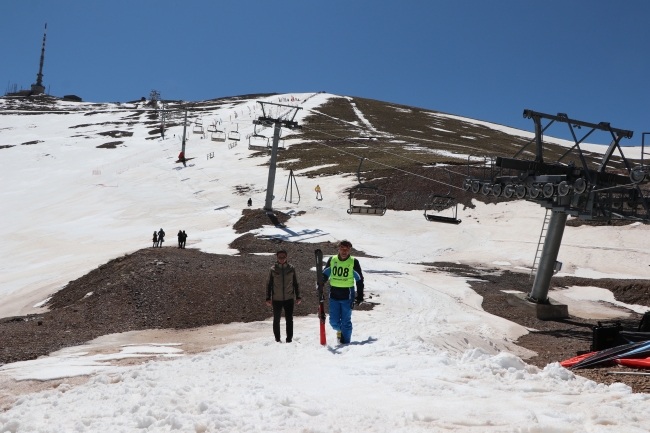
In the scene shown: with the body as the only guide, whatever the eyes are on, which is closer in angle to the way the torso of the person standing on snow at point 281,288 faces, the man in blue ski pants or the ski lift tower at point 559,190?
the man in blue ski pants

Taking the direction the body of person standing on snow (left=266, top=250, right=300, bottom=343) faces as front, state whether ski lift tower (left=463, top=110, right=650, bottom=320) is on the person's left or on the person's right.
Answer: on the person's left

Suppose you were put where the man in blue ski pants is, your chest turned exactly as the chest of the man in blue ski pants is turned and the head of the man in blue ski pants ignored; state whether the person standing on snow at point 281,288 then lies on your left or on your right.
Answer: on your right

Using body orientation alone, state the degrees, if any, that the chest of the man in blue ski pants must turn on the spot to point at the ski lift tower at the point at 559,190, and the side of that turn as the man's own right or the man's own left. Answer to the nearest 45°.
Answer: approximately 135° to the man's own left

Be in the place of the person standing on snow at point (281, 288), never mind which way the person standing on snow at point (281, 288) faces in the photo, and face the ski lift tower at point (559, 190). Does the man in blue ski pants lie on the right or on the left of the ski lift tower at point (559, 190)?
right

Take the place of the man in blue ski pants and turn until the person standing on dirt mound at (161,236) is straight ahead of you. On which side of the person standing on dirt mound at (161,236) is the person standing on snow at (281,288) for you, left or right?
left

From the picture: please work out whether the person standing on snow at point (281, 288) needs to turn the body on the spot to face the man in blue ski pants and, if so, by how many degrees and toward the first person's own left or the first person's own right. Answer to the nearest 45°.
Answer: approximately 90° to the first person's own left

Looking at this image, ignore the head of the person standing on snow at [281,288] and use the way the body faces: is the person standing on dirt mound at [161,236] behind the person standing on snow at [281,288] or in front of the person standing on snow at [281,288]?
behind

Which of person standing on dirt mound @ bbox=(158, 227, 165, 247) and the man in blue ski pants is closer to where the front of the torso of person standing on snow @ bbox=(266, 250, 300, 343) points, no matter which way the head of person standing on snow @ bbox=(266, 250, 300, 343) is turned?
the man in blue ski pants

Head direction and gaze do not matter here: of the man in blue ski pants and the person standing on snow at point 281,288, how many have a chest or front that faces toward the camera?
2

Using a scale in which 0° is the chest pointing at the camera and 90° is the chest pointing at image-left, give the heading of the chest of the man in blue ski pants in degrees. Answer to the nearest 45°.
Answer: approximately 0°
